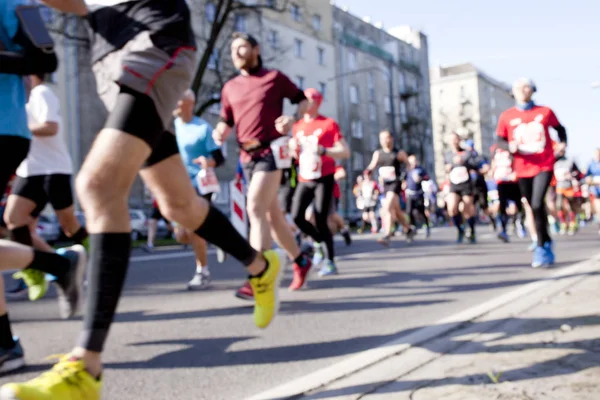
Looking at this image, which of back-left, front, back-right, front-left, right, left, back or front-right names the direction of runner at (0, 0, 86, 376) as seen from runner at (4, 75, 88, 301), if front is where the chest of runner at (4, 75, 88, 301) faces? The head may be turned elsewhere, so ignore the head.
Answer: left

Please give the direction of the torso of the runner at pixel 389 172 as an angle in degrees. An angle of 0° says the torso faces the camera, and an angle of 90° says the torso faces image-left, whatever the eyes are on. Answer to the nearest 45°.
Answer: approximately 45°

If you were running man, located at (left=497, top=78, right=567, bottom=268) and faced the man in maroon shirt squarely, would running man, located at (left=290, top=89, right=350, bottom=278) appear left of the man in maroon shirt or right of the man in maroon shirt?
right

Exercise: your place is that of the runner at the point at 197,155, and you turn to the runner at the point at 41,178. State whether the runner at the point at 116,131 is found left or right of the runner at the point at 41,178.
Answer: left

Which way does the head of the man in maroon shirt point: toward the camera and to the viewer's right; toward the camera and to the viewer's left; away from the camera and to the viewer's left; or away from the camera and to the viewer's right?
toward the camera and to the viewer's left

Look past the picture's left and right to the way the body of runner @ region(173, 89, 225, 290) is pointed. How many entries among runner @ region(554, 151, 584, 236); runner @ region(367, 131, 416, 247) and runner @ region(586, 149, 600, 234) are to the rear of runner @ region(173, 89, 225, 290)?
3

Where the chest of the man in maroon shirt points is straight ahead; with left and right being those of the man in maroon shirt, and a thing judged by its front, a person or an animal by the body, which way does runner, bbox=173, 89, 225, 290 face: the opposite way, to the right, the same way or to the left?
the same way

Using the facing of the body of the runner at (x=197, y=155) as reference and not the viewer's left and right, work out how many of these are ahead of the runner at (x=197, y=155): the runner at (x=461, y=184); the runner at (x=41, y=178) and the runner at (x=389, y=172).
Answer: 1

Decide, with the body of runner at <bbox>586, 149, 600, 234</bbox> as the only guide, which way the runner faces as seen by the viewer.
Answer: toward the camera

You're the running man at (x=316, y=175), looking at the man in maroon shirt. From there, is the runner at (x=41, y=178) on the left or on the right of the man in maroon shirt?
right

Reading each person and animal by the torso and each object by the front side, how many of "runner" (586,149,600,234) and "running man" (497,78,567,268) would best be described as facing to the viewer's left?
0

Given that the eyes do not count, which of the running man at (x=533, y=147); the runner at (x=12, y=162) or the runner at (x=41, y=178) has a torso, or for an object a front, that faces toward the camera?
the running man

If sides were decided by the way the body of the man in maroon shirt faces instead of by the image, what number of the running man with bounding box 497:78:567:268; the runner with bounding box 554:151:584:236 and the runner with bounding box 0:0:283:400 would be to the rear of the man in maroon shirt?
2

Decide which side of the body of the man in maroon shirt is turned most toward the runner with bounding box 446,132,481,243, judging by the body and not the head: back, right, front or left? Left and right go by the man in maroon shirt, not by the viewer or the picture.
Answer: back

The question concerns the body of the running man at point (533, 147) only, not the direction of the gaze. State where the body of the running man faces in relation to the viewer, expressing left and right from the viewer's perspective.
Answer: facing the viewer

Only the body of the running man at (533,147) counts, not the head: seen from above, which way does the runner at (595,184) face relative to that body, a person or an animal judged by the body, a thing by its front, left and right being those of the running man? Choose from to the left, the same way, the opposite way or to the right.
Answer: the same way
